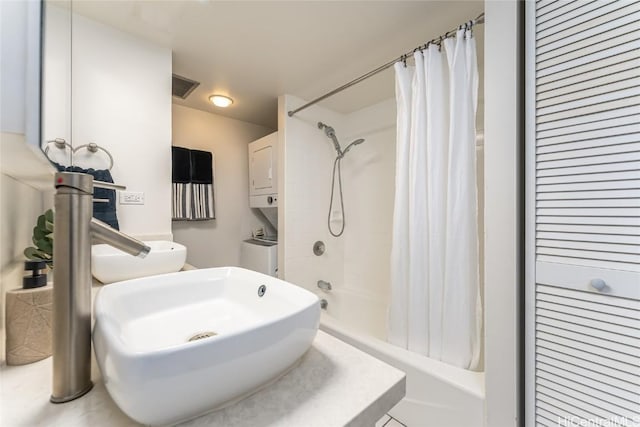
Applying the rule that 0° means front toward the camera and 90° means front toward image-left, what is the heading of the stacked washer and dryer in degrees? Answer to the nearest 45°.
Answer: approximately 45°

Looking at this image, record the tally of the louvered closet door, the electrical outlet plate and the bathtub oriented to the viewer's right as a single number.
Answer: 0

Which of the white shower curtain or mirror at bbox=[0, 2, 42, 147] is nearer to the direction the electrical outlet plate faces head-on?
the mirror

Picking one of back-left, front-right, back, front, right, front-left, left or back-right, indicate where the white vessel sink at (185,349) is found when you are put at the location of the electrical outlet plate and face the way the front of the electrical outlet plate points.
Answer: front

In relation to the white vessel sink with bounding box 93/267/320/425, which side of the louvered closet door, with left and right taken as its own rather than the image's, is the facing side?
front

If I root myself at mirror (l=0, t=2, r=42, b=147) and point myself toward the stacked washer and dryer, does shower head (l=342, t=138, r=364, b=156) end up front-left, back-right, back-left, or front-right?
front-right

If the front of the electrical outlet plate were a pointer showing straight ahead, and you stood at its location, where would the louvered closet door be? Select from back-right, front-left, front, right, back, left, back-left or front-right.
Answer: front-left

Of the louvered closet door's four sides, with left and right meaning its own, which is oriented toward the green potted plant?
front

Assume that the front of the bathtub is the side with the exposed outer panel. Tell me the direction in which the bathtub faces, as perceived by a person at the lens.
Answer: facing the viewer and to the left of the viewer

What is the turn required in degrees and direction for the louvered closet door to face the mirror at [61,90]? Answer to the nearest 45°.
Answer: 0° — it already faces it

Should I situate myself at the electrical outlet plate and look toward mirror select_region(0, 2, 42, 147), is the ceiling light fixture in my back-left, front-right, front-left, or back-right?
back-left

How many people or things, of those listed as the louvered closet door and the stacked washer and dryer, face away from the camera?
0
